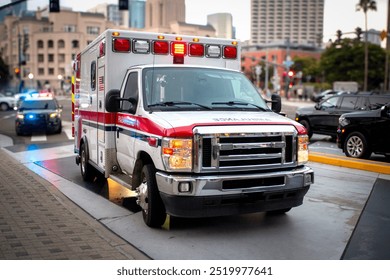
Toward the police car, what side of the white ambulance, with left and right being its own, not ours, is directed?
back

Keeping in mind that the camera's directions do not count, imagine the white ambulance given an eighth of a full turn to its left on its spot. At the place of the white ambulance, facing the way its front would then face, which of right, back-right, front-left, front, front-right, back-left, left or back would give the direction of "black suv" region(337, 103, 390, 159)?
front-left

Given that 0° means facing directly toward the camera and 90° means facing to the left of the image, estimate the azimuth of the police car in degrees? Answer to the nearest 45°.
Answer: approximately 0°

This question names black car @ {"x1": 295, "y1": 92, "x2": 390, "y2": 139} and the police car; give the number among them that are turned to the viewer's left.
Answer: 1

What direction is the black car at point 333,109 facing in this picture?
to the viewer's left

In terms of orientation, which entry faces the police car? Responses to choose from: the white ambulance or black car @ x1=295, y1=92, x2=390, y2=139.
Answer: the black car

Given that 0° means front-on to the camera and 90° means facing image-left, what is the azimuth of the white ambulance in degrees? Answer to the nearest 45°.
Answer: approximately 315°

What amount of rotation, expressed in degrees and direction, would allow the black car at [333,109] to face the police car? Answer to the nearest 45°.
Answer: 0° — it already faces it
